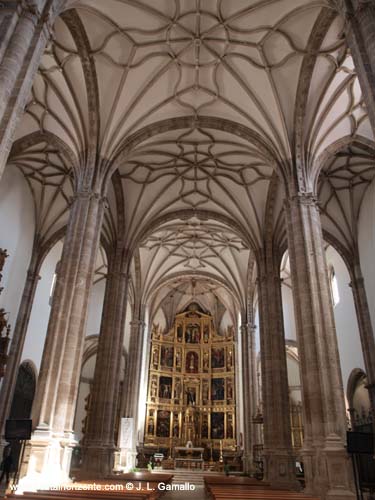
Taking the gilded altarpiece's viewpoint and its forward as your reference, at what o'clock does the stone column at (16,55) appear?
The stone column is roughly at 12 o'clock from the gilded altarpiece.

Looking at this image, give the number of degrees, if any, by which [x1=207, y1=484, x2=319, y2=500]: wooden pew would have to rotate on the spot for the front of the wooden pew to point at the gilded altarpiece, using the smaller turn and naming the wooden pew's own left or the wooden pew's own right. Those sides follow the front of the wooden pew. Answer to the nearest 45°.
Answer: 0° — it already faces it

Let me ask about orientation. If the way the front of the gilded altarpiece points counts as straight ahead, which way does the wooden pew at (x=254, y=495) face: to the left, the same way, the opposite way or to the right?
the opposite way

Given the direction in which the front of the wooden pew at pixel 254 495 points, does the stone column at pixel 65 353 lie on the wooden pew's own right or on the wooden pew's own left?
on the wooden pew's own left

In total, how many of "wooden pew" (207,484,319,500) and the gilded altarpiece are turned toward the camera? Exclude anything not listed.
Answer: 1

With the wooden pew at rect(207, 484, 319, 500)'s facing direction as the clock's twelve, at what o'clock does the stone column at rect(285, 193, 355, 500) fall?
The stone column is roughly at 1 o'clock from the wooden pew.

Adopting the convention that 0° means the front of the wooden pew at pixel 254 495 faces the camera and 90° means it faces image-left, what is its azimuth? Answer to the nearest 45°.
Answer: approximately 180°

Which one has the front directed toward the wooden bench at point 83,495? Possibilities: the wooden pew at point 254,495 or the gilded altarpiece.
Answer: the gilded altarpiece

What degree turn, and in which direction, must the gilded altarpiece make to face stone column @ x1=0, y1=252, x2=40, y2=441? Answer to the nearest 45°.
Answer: approximately 45° to its right

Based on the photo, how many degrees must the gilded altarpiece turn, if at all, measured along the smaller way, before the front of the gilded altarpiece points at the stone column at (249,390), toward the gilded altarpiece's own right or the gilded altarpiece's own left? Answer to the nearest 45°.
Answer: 0° — it already faces it
